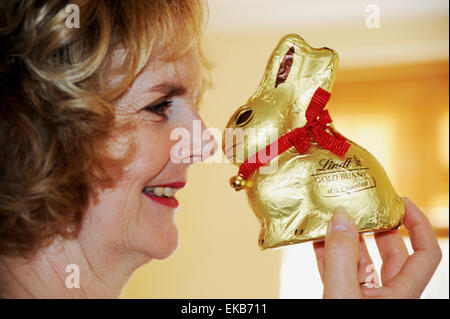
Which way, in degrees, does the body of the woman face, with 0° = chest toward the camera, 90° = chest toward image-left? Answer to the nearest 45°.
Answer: approximately 270°

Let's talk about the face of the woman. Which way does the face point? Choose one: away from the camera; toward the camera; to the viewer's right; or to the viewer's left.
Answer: to the viewer's right
